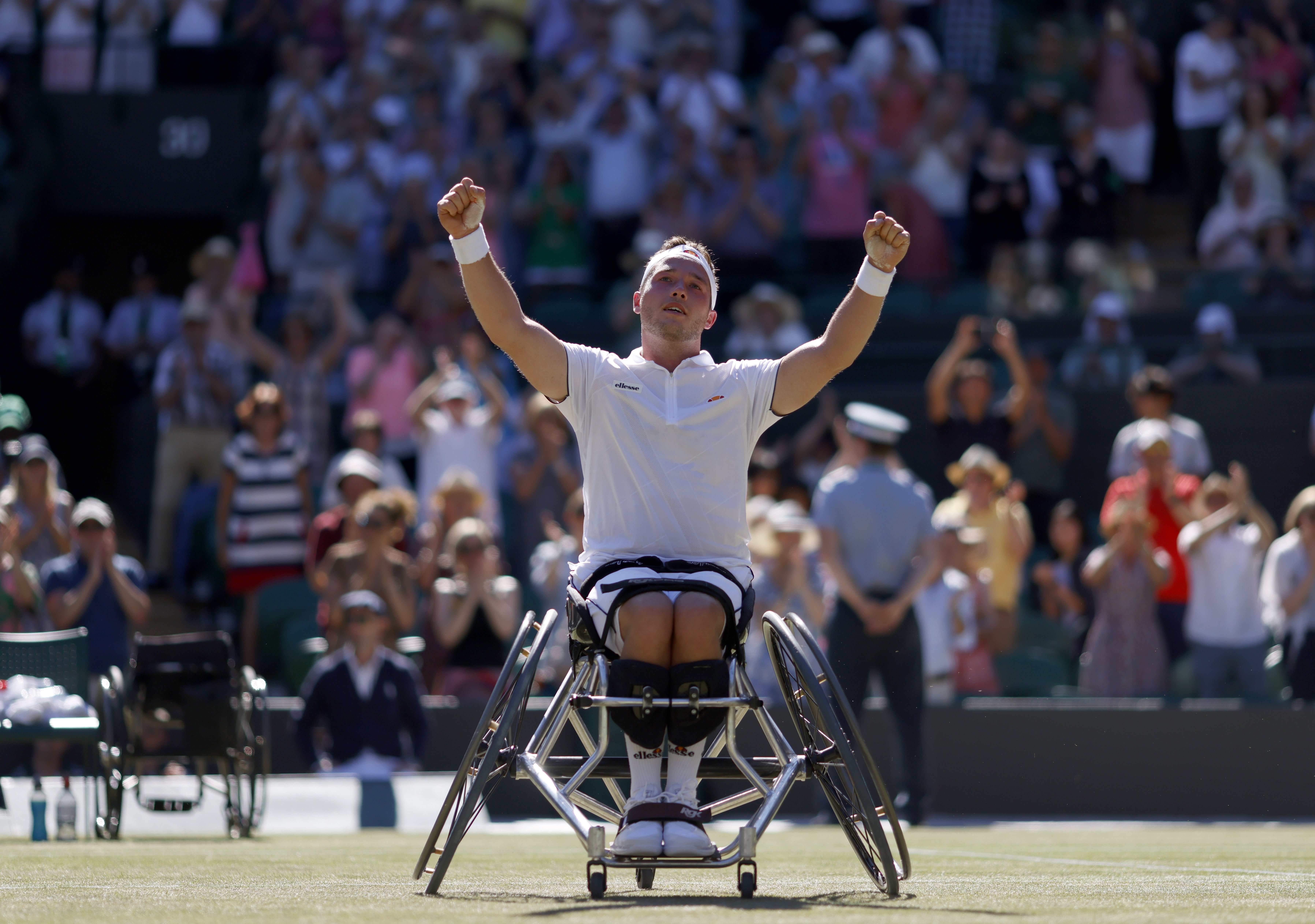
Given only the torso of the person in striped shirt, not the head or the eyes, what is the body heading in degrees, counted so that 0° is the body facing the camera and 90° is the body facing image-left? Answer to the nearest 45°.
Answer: approximately 0°

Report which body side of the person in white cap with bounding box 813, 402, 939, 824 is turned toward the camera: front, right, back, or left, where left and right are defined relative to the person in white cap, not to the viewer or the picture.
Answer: back

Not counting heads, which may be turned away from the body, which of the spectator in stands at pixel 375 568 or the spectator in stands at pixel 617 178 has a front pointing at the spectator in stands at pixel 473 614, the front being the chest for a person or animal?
the spectator in stands at pixel 617 178

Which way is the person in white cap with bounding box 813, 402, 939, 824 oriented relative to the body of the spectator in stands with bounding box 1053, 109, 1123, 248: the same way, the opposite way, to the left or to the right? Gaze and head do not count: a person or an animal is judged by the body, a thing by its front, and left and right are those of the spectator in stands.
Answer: the opposite way

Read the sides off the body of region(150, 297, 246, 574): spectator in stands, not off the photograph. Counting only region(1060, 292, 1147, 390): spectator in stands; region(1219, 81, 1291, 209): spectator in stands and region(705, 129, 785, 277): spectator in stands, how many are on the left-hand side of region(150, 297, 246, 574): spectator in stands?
3

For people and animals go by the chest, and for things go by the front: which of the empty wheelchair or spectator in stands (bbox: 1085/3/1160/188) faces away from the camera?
the empty wheelchair

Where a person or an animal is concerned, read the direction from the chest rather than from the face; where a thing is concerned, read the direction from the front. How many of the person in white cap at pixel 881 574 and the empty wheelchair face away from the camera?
2

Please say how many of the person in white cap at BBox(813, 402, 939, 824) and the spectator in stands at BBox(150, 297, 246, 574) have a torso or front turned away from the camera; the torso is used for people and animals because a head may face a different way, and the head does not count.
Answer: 1

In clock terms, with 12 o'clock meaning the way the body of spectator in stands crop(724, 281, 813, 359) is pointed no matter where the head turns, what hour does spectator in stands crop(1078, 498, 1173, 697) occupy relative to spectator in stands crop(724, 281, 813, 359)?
spectator in stands crop(1078, 498, 1173, 697) is roughly at 11 o'clock from spectator in stands crop(724, 281, 813, 359).
